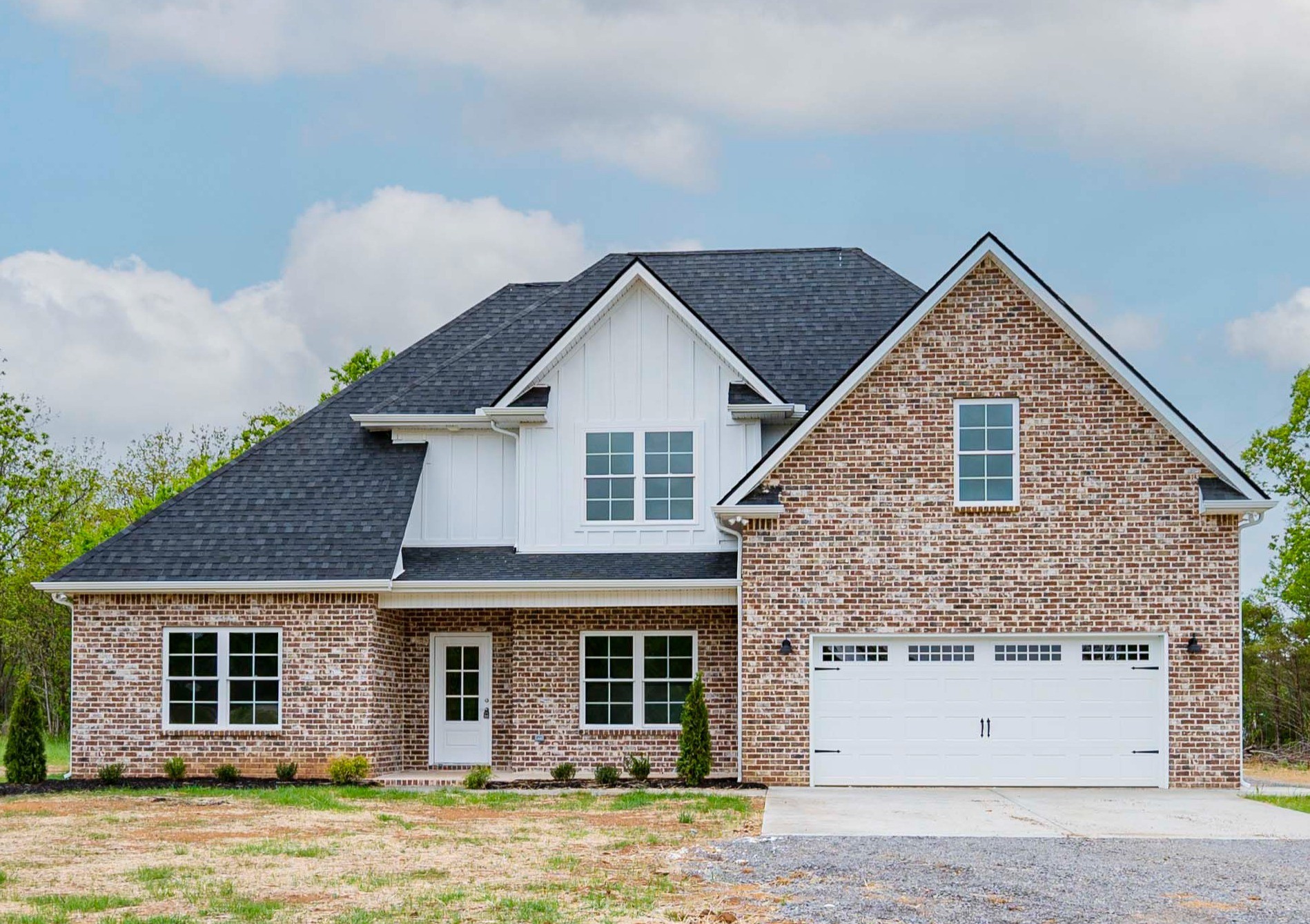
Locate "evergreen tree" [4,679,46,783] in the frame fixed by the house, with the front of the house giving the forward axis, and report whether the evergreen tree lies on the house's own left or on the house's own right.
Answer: on the house's own right

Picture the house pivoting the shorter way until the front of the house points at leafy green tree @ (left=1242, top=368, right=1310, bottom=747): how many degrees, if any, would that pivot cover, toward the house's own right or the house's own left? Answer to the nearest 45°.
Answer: approximately 135° to the house's own left

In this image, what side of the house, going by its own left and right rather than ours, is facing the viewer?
front
